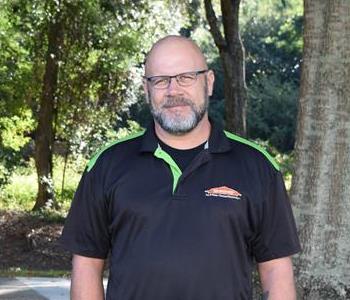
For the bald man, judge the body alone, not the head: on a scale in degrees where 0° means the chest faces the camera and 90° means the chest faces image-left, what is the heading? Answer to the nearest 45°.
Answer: approximately 0°
